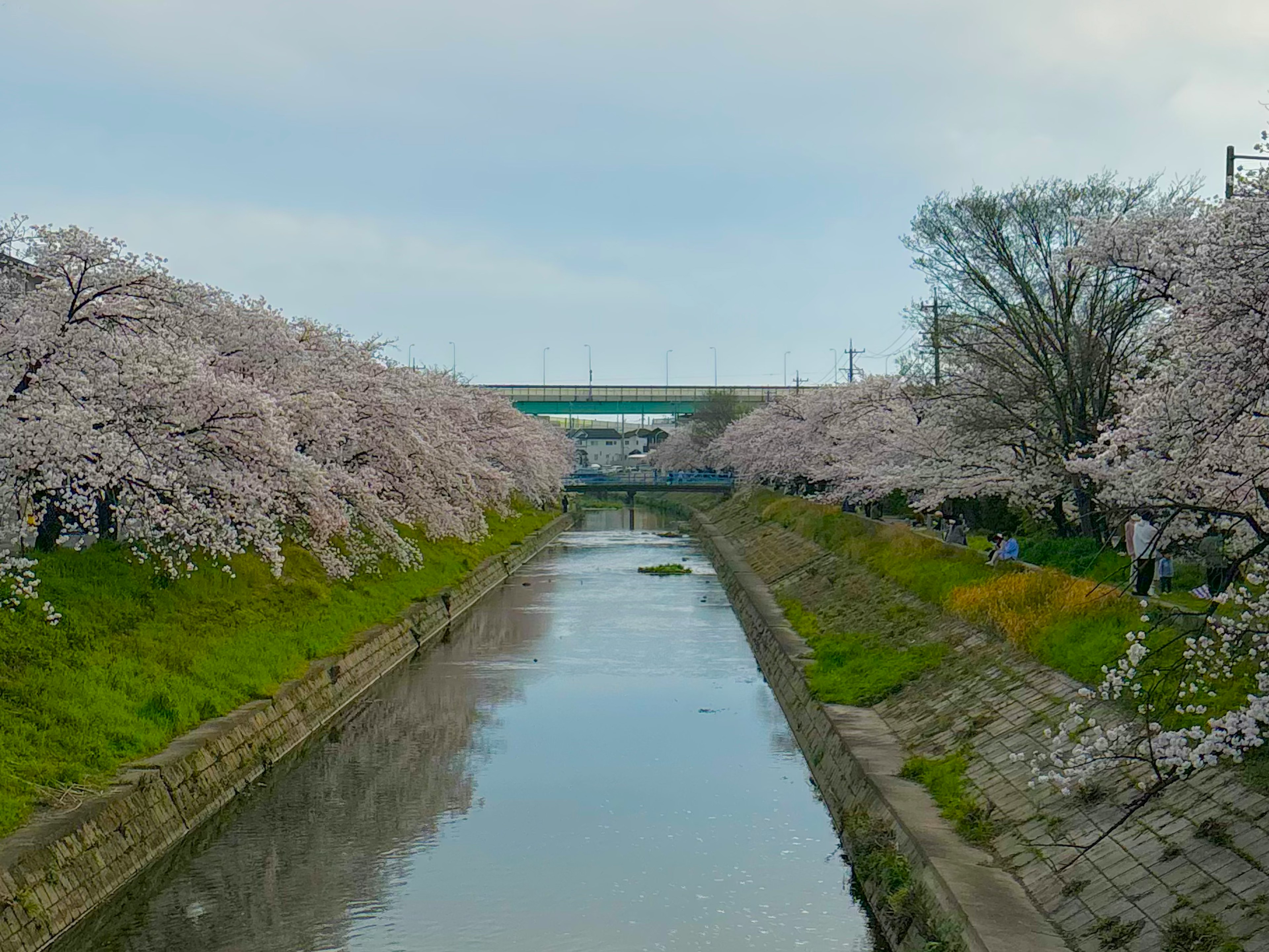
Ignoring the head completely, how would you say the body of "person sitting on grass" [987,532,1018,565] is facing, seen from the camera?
to the viewer's left

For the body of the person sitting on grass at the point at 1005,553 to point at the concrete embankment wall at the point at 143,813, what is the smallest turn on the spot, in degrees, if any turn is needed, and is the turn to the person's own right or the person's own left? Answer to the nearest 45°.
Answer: approximately 45° to the person's own left

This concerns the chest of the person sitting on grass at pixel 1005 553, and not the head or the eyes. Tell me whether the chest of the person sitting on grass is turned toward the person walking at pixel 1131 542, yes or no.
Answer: no

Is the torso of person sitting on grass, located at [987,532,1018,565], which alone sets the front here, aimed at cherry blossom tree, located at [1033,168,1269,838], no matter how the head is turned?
no

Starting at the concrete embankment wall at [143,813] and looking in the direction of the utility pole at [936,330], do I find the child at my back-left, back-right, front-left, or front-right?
front-right

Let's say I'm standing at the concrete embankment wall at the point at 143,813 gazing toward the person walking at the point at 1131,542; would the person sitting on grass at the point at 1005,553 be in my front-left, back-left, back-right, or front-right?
front-left
